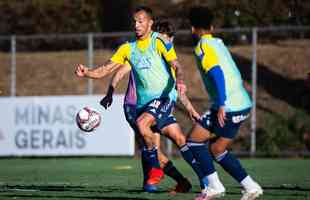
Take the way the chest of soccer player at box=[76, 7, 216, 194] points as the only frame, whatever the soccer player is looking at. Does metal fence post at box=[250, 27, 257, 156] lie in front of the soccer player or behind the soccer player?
behind

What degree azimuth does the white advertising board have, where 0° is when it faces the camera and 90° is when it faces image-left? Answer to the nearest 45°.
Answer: approximately 0°

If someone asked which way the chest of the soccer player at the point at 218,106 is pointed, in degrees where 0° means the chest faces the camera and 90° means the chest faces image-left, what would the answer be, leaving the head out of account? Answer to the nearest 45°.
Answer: approximately 135°

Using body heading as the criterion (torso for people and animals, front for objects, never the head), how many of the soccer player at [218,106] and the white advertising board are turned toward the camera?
1

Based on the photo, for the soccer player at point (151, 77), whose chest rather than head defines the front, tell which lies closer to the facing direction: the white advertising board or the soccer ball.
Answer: the soccer ball

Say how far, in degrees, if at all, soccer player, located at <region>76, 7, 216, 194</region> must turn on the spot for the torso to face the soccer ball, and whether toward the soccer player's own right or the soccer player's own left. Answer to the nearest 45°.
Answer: approximately 45° to the soccer player's own right
